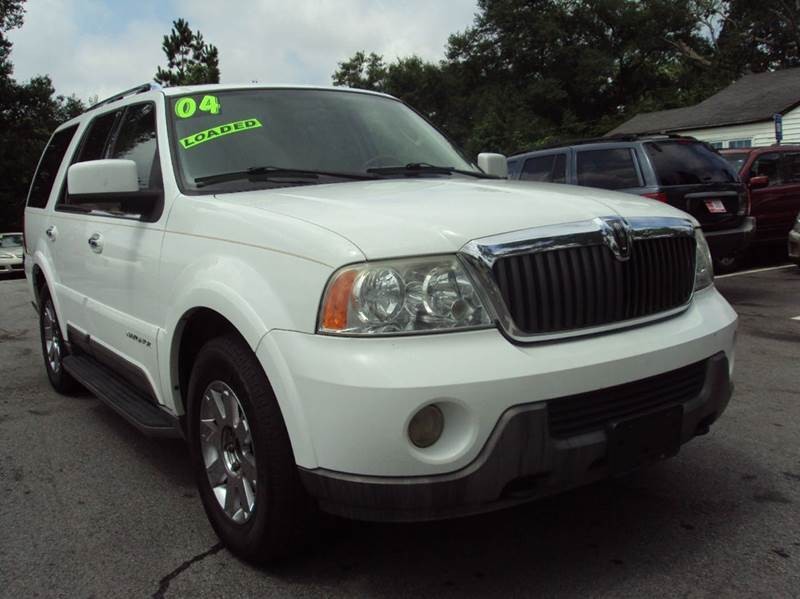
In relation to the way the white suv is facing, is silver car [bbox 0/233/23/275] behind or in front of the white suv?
behind

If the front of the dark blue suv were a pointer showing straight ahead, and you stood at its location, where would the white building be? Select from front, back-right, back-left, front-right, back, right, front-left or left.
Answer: front-right

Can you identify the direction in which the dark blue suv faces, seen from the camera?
facing away from the viewer and to the left of the viewer

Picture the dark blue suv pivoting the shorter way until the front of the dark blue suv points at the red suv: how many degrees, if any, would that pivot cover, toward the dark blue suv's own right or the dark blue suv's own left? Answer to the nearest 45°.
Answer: approximately 45° to the dark blue suv's own right

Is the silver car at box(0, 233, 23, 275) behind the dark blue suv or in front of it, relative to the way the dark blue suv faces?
in front

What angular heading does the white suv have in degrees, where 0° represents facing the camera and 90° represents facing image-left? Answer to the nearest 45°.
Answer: approximately 315°

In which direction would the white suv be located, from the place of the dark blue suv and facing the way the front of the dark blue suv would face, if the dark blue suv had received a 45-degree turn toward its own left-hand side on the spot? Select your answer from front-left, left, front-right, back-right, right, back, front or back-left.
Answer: left

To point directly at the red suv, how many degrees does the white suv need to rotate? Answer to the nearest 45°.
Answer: approximately 90° to its left

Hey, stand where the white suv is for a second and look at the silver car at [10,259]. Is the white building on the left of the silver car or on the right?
right
